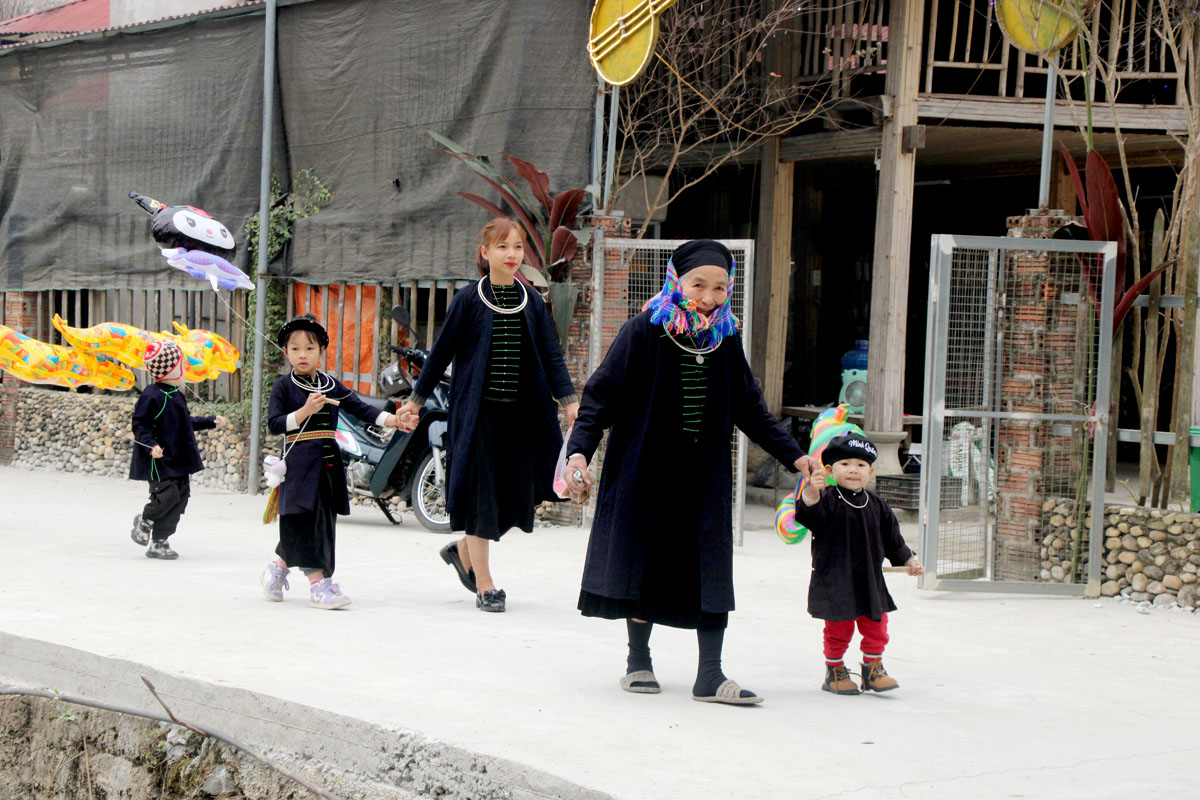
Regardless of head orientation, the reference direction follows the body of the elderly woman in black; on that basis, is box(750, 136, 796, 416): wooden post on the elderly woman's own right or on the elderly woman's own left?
on the elderly woman's own left

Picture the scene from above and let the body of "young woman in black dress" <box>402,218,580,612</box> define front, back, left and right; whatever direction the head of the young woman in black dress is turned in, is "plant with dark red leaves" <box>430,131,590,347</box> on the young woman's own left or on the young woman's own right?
on the young woman's own left

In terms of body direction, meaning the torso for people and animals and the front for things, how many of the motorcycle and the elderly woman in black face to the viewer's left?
0

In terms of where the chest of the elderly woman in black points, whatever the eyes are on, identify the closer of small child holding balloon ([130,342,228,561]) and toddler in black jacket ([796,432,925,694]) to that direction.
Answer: the toddler in black jacket

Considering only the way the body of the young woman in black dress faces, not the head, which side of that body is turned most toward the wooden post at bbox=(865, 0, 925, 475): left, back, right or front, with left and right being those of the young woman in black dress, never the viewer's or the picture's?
left

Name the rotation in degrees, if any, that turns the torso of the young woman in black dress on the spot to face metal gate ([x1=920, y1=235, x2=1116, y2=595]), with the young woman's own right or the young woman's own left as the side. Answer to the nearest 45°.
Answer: approximately 45° to the young woman's own left

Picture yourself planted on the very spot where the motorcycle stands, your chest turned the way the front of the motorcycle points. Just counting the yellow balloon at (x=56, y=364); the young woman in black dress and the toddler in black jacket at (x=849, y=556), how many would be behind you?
1

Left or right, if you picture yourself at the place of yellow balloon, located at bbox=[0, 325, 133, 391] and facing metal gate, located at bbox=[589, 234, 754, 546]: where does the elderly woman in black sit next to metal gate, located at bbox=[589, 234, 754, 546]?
right
